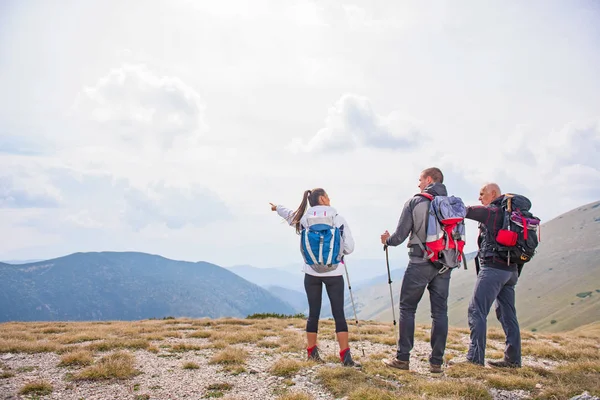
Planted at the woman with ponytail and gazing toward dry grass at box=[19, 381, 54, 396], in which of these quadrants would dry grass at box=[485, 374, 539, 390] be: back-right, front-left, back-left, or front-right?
back-left

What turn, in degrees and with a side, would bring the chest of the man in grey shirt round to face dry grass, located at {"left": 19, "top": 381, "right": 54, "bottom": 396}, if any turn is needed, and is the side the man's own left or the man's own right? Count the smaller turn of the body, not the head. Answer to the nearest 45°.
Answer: approximately 45° to the man's own left

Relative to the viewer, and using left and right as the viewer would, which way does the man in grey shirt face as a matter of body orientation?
facing away from the viewer and to the left of the viewer

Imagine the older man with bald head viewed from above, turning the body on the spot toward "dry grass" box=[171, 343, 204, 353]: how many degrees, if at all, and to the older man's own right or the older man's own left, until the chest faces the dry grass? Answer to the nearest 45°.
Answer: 0° — they already face it

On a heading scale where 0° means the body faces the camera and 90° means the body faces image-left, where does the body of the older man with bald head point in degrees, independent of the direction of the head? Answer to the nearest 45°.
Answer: approximately 90°

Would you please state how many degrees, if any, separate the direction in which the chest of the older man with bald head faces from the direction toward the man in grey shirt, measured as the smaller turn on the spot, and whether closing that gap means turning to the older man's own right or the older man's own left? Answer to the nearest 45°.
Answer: approximately 45° to the older man's own left
